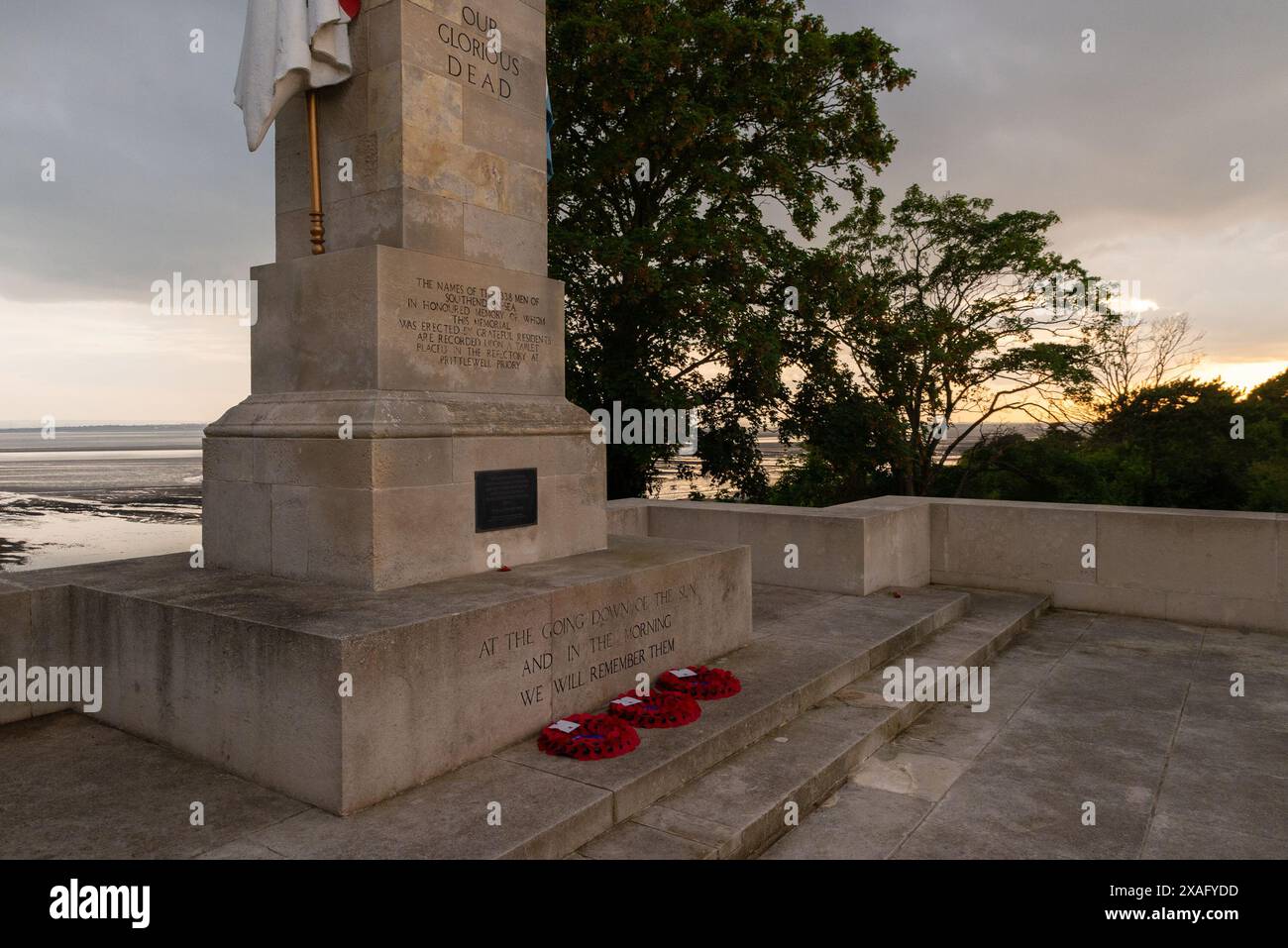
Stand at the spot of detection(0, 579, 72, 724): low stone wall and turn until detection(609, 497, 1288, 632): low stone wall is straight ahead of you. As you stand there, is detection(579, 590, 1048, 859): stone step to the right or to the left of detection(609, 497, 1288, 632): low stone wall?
right

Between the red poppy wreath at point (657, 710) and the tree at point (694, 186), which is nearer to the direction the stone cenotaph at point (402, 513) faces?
the red poppy wreath

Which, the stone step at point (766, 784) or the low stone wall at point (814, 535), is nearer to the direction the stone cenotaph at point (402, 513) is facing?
the stone step

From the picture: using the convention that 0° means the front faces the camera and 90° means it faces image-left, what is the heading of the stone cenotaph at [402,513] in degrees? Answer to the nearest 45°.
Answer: approximately 315°

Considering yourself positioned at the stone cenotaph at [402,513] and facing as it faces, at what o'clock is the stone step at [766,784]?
The stone step is roughly at 12 o'clock from the stone cenotaph.
